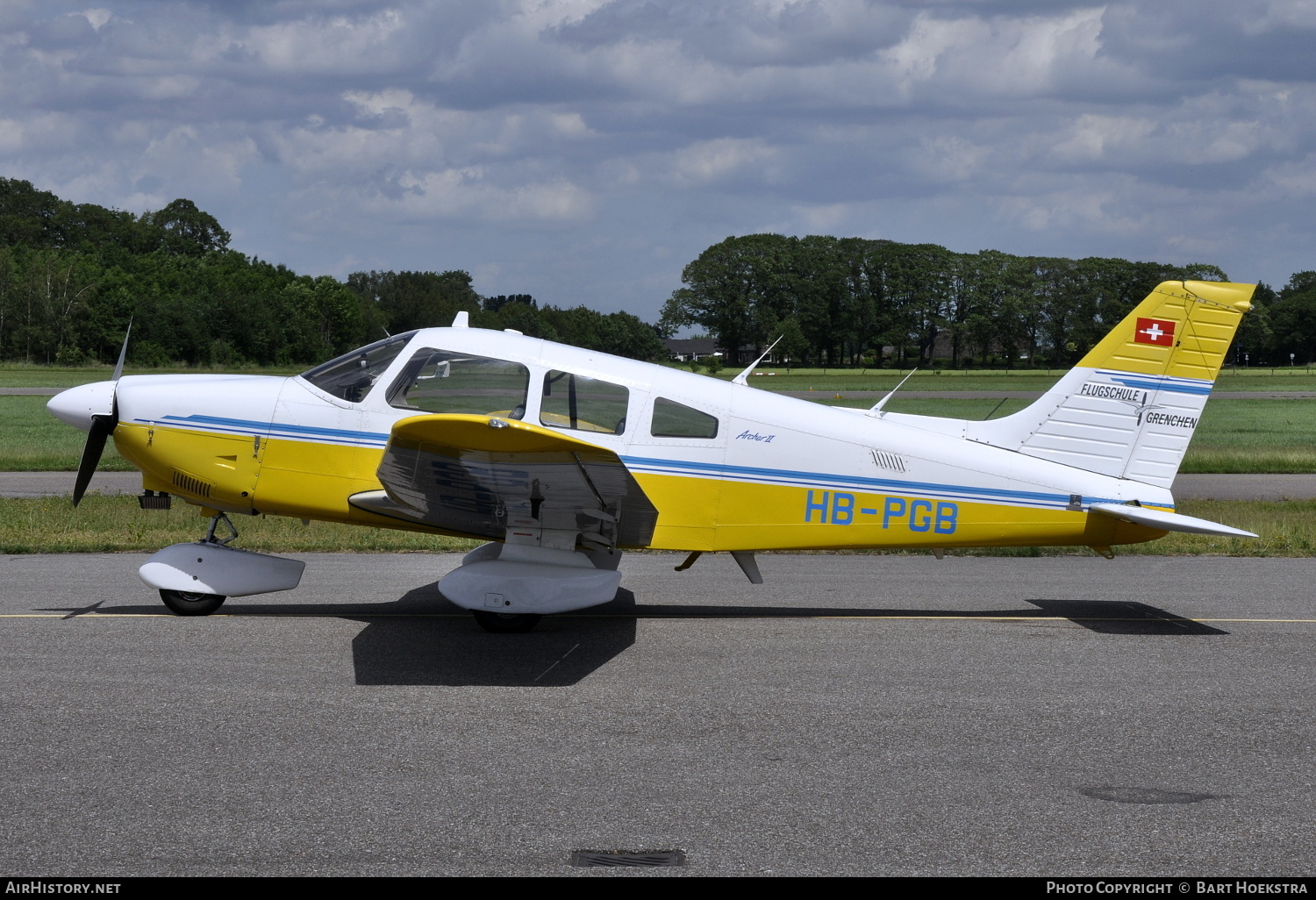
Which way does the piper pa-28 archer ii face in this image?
to the viewer's left
